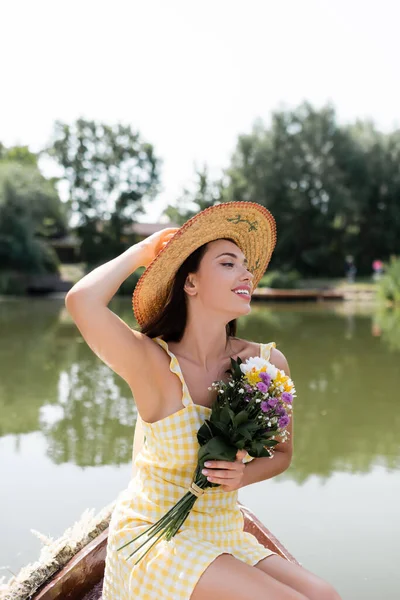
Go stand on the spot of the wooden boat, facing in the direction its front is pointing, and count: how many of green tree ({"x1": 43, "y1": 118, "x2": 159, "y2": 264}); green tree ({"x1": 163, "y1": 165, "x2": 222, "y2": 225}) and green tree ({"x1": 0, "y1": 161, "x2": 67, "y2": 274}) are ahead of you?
3

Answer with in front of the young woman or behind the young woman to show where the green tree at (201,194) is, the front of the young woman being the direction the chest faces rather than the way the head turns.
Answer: behind

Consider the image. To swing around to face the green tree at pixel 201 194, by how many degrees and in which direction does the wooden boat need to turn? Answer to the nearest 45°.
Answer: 0° — it already faces it

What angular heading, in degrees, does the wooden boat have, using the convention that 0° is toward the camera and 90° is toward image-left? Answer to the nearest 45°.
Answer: approximately 180°

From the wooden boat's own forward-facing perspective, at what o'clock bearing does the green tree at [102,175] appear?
The green tree is roughly at 12 o'clock from the wooden boat.

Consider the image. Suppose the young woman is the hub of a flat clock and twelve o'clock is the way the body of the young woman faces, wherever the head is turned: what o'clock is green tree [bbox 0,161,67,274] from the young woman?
The green tree is roughly at 7 o'clock from the young woman.

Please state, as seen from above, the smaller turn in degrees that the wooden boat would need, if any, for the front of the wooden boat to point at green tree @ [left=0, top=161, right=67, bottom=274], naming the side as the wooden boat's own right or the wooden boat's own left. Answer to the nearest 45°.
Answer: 0° — it already faces it
